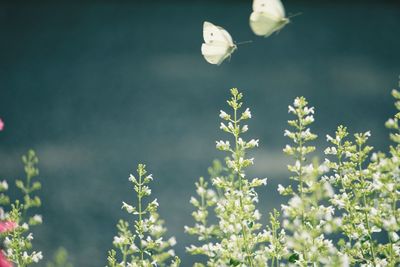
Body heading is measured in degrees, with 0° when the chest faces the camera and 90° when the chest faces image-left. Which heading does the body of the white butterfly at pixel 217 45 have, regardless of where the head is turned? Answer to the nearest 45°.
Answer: approximately 270°

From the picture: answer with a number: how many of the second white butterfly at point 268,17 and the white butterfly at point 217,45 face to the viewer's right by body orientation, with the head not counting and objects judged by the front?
2

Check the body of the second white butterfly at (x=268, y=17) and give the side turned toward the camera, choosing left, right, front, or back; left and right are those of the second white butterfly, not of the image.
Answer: right
